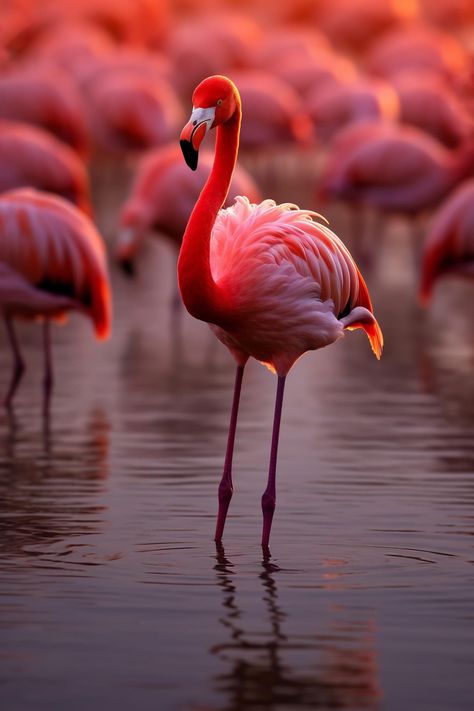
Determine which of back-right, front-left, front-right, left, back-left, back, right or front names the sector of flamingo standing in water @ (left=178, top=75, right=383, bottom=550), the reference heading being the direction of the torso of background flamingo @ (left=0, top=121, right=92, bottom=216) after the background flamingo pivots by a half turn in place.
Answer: right

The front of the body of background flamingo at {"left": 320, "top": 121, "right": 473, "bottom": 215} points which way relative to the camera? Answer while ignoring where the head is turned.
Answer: to the viewer's right

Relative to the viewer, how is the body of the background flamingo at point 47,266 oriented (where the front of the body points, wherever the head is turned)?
to the viewer's left

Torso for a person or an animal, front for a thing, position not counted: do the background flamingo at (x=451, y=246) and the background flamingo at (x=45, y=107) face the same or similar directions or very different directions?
very different directions

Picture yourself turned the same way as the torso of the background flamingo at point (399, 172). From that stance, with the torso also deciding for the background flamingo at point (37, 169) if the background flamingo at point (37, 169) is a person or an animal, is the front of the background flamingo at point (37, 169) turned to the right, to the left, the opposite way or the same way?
the opposite way

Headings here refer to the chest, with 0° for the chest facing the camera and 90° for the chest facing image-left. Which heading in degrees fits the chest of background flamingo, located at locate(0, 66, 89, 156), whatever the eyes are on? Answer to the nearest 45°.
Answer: approximately 90°

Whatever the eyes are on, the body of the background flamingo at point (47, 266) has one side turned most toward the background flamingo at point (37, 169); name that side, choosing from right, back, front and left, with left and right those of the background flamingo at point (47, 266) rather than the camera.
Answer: right

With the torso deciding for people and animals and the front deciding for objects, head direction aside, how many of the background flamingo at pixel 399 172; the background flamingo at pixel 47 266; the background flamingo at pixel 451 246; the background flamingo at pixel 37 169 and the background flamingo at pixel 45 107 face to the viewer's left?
3

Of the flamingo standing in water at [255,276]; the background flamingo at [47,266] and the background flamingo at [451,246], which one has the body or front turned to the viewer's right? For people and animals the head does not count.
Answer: the background flamingo at [451,246]

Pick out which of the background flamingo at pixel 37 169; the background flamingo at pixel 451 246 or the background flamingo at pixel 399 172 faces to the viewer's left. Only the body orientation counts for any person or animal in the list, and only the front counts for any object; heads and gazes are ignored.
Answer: the background flamingo at pixel 37 169

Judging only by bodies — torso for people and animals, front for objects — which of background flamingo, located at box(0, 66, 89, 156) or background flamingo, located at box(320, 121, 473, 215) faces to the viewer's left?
background flamingo, located at box(0, 66, 89, 156)
